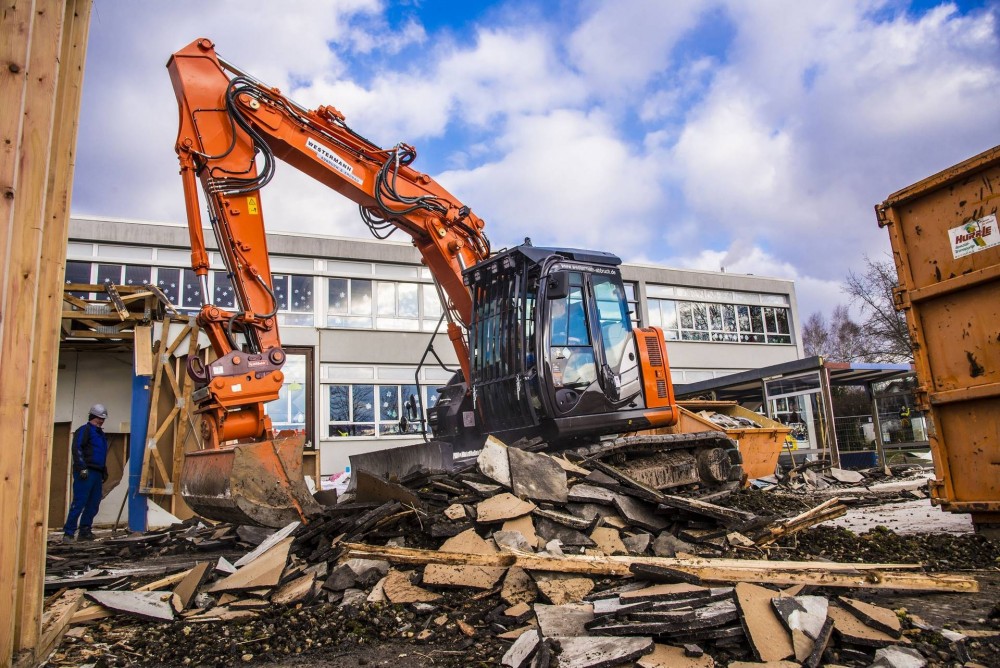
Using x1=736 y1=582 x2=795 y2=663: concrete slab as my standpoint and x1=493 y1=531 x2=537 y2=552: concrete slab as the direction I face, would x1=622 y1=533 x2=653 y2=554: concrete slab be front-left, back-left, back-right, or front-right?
front-right

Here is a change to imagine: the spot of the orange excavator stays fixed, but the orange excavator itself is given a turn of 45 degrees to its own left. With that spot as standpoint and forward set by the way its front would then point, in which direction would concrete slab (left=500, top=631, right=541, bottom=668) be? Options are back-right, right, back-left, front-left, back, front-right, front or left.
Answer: front

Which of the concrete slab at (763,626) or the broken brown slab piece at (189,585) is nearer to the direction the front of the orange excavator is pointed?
the broken brown slab piece

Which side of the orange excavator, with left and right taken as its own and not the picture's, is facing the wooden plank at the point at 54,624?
front

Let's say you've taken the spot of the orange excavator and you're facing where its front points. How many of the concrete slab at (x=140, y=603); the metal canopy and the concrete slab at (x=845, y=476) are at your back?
2

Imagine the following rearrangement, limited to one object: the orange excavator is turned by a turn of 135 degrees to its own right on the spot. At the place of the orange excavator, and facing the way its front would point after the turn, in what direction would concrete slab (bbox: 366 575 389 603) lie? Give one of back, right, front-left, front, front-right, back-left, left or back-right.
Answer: back

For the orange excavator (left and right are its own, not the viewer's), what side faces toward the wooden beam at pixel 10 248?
front

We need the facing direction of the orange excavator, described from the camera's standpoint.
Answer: facing the viewer and to the left of the viewer

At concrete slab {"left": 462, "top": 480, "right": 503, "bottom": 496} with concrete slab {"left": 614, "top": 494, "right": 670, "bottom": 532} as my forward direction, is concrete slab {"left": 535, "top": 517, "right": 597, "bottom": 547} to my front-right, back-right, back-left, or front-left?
front-right
